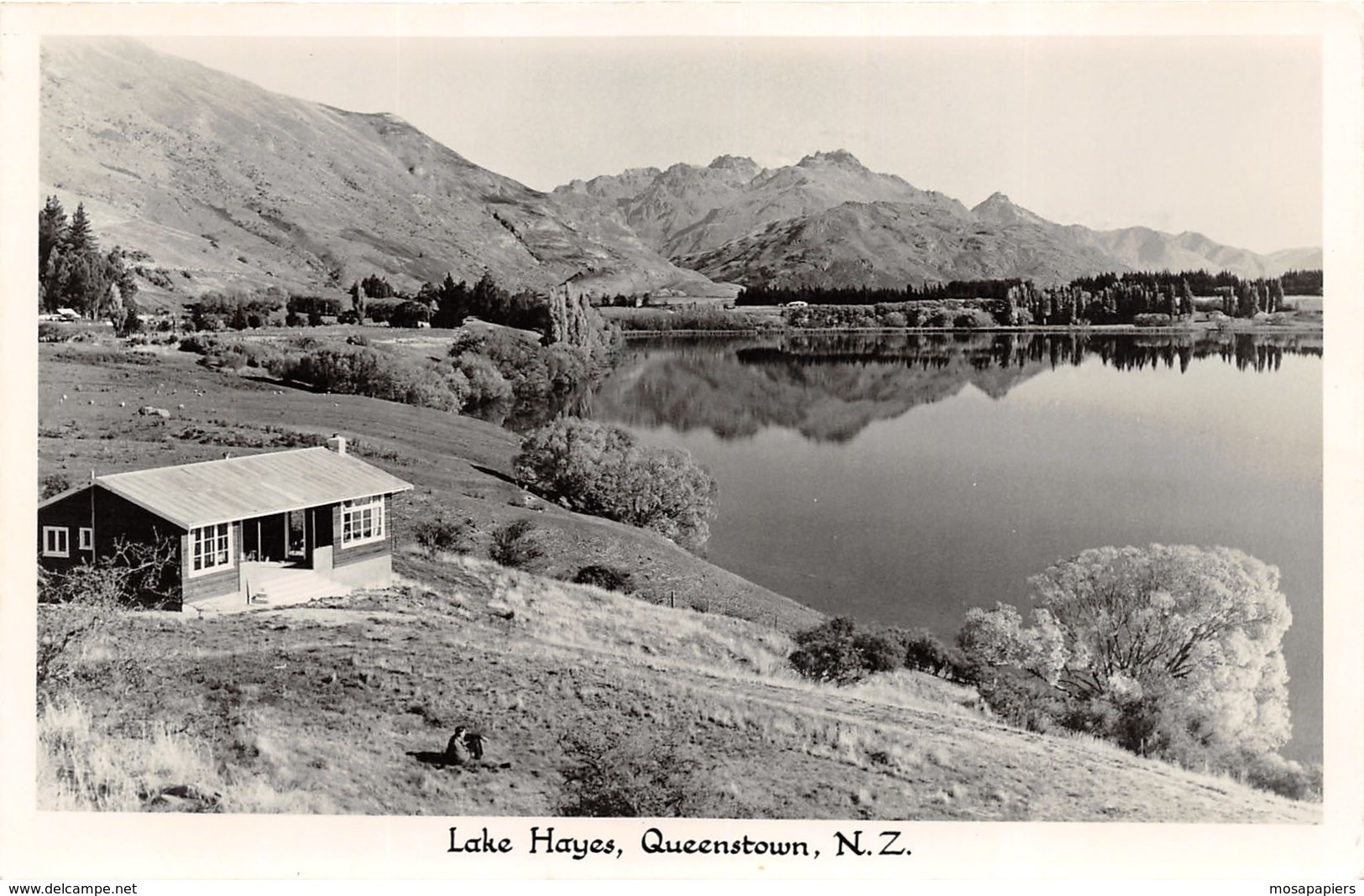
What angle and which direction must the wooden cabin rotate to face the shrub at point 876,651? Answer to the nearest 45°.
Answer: approximately 45° to its left

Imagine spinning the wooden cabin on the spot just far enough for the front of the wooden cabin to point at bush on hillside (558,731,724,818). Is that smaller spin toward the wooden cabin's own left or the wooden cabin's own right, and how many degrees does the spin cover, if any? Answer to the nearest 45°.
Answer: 0° — it already faces it

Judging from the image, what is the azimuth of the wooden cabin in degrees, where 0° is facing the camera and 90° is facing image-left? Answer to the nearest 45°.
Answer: approximately 315°

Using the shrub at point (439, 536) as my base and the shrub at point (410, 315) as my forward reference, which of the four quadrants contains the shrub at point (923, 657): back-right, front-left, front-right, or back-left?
back-right
